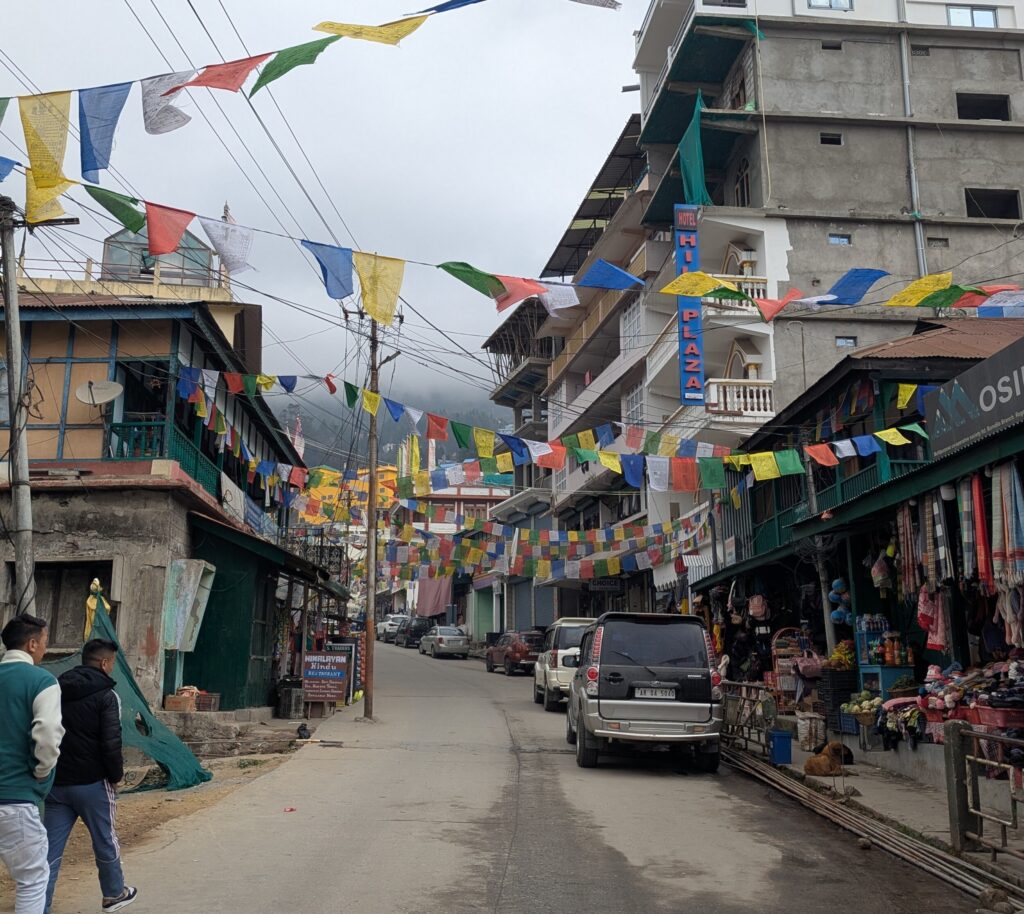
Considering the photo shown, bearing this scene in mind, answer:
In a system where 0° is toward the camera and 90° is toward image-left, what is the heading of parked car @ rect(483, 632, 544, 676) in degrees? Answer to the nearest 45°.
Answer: approximately 135°

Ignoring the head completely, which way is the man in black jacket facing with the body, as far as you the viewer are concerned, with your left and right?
facing away from the viewer and to the right of the viewer

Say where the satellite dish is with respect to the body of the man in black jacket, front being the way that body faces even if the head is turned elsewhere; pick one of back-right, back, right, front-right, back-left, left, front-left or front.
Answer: front-left

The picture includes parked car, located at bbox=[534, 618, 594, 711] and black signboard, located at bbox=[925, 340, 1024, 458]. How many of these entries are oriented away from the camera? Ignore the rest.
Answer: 1

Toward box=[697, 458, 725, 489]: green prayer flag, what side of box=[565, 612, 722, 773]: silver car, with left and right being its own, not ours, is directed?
front

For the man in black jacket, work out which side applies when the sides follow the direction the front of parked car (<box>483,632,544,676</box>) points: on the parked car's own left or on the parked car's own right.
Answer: on the parked car's own left

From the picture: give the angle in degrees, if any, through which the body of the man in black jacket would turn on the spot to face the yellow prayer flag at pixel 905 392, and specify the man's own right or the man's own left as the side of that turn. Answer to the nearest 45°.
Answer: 0° — they already face it

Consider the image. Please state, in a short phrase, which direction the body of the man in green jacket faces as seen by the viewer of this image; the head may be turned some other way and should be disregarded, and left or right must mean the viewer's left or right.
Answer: facing away from the viewer and to the right of the viewer

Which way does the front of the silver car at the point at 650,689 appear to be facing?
away from the camera

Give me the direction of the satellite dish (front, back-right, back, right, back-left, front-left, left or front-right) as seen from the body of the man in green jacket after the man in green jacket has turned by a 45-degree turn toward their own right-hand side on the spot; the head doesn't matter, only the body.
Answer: left

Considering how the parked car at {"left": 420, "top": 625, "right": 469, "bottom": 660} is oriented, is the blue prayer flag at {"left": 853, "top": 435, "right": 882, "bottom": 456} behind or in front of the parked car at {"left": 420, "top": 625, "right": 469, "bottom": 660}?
behind

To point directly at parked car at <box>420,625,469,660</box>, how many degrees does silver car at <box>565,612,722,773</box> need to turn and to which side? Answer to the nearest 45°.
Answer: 0° — it already faces it

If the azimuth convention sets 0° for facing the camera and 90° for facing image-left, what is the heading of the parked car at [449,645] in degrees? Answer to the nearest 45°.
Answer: approximately 135°

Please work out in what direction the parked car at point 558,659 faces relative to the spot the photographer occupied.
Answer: facing away from the viewer

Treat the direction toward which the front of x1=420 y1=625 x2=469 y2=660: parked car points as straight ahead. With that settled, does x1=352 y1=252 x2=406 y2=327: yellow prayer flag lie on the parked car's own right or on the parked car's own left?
on the parked car's own left
